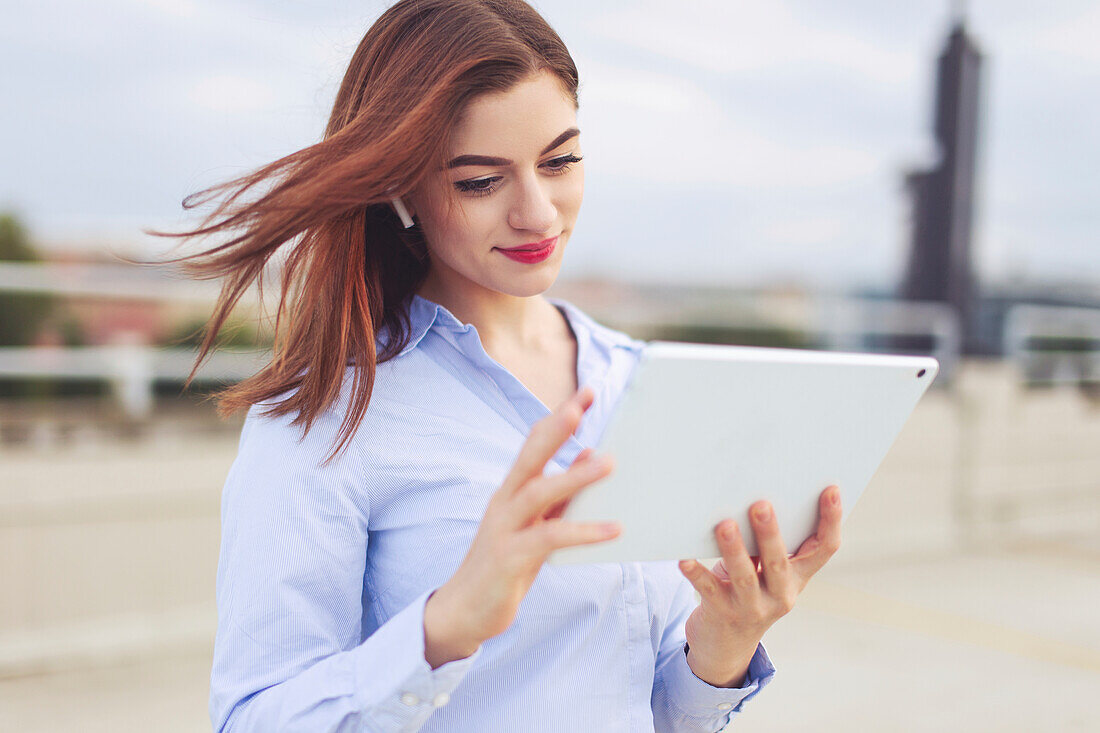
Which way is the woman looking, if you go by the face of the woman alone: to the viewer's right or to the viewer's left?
to the viewer's right

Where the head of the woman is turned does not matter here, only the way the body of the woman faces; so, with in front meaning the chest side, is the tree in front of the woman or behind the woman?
behind

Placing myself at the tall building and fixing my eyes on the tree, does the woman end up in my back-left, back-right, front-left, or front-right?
front-left

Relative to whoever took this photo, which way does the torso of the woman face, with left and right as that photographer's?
facing the viewer and to the right of the viewer

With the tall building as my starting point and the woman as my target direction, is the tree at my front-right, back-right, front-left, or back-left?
front-right
